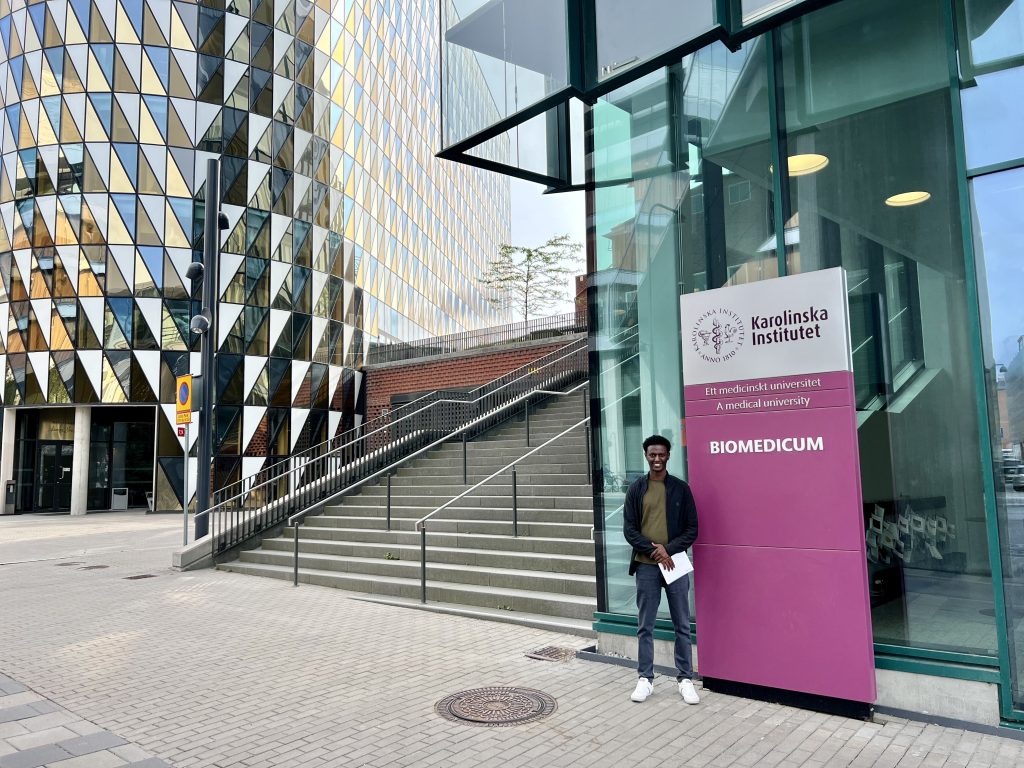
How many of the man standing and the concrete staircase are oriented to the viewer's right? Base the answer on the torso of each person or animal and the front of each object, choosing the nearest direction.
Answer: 0

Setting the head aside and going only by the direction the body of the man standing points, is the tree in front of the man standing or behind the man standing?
behind

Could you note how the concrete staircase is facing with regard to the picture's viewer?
facing the viewer and to the left of the viewer

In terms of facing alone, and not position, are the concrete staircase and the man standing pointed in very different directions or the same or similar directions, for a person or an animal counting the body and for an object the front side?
same or similar directions

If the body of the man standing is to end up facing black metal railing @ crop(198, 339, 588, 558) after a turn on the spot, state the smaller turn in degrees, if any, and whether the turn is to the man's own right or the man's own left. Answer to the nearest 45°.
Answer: approximately 135° to the man's own right

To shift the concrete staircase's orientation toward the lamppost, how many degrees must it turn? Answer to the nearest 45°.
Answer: approximately 90° to its right

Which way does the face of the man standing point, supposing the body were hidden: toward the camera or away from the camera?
toward the camera

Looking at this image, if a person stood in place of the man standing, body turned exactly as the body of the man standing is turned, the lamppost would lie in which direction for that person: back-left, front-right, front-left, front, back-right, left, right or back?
back-right

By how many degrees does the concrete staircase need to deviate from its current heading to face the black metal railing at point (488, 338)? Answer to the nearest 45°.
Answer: approximately 135° to its right

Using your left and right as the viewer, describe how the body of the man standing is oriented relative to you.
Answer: facing the viewer
